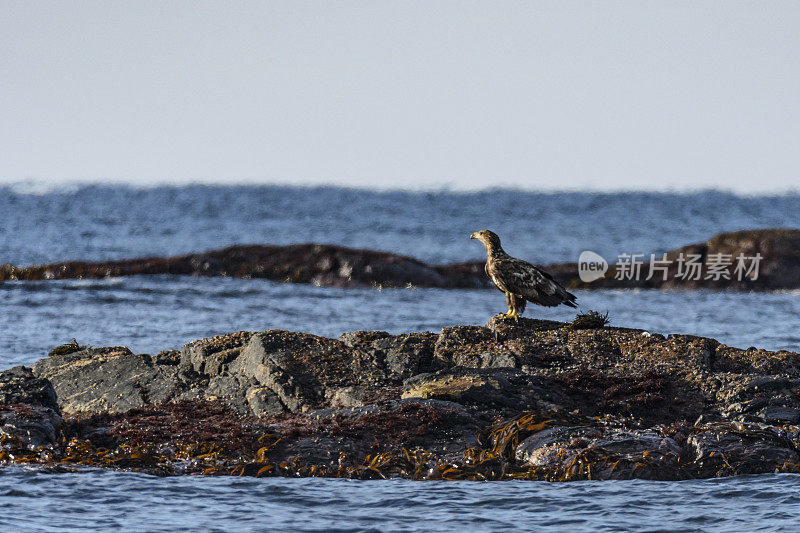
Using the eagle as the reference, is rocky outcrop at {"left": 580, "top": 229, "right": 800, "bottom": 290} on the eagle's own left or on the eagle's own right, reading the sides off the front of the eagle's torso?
on the eagle's own right

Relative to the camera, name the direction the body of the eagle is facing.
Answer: to the viewer's left
